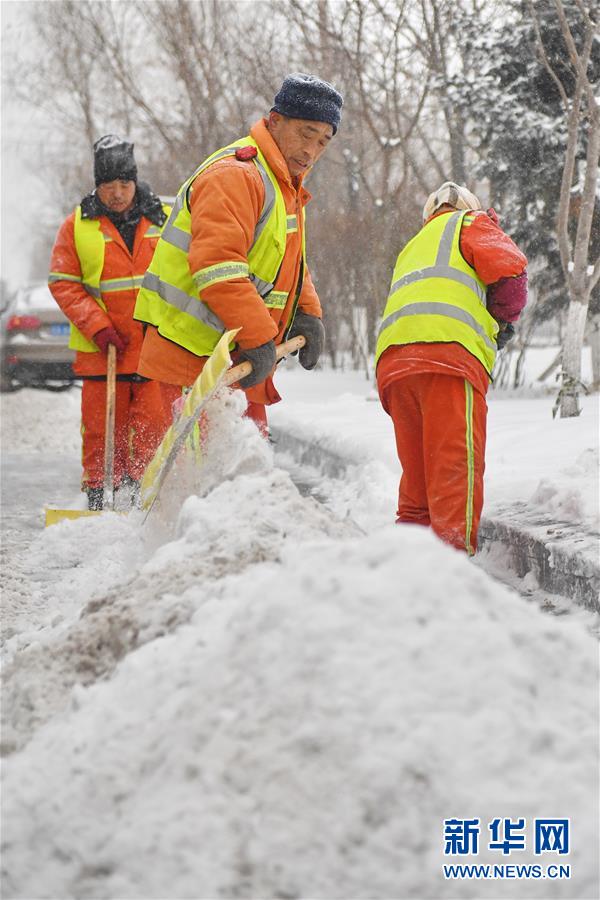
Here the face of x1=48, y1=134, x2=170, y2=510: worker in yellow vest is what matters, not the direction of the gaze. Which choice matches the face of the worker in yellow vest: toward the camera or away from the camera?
toward the camera

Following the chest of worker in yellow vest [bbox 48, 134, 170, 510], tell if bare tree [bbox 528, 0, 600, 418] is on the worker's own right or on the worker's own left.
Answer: on the worker's own left

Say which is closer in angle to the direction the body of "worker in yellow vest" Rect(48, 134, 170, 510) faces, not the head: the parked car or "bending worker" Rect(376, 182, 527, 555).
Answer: the bending worker

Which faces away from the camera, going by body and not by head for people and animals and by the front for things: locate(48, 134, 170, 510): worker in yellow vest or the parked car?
the parked car

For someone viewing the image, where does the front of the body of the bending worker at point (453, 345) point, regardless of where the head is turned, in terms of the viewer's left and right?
facing away from the viewer and to the right of the viewer

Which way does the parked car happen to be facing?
away from the camera

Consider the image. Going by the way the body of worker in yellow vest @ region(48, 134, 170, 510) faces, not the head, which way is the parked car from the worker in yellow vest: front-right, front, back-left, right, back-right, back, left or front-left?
back

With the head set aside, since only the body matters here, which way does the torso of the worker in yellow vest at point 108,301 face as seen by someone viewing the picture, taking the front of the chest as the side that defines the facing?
toward the camera

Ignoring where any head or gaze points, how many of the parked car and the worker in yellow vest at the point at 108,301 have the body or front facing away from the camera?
1

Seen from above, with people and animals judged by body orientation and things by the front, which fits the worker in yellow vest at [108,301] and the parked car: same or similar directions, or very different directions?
very different directions

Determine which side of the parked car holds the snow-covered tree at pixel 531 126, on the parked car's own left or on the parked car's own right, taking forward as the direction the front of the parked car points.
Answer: on the parked car's own right

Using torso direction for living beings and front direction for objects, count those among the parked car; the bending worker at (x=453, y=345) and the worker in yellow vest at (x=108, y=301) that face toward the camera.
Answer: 1

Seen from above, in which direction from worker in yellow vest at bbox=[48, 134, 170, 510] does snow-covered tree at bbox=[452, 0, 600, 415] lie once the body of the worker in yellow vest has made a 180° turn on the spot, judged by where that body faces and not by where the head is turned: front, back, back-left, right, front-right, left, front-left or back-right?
front-right
